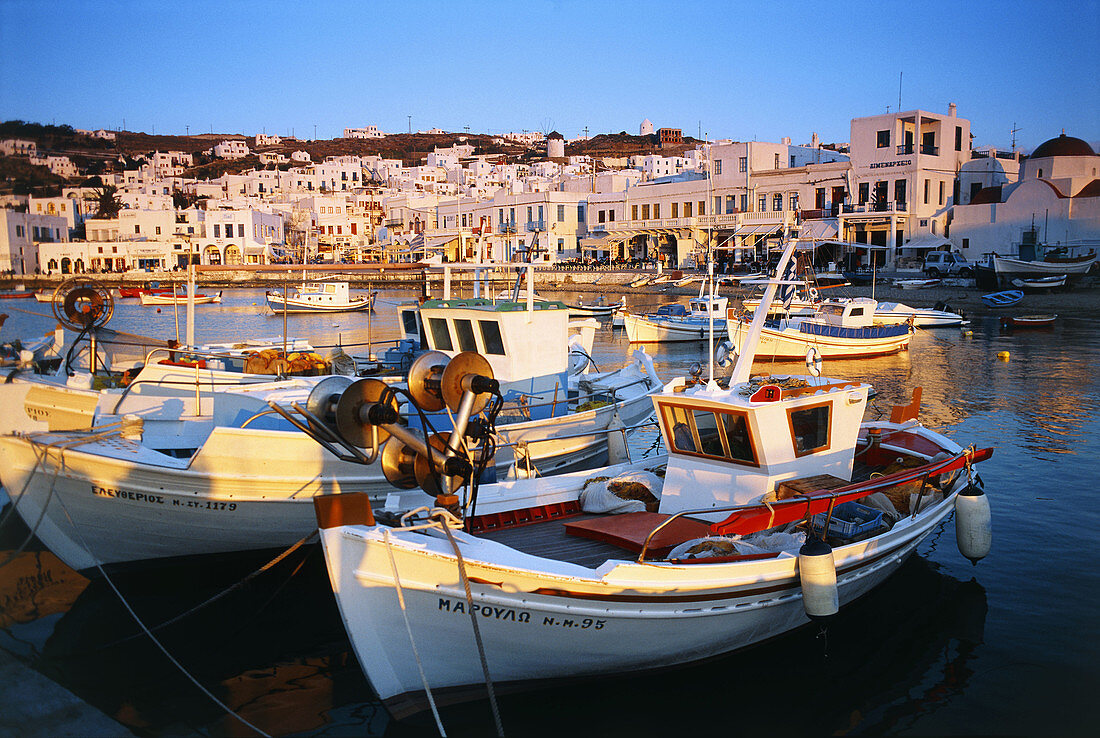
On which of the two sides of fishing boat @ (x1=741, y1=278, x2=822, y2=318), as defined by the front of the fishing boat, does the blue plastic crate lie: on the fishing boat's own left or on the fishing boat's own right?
on the fishing boat's own left

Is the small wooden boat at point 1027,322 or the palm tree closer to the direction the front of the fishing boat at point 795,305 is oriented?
the palm tree

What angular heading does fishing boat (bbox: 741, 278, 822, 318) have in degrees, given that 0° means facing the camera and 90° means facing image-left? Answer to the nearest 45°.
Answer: approximately 90°

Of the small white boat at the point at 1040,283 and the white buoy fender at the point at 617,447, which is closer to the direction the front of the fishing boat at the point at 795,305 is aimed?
the white buoy fender

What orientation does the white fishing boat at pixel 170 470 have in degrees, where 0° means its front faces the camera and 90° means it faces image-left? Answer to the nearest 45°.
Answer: approximately 45°

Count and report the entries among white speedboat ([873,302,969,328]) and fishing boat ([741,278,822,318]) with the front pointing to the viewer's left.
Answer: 1

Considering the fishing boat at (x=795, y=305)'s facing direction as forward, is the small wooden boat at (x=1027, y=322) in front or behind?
behind

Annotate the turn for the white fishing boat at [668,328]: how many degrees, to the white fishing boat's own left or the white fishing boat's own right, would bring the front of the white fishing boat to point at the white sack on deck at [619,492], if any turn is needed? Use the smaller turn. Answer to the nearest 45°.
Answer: approximately 45° to the white fishing boat's own left
